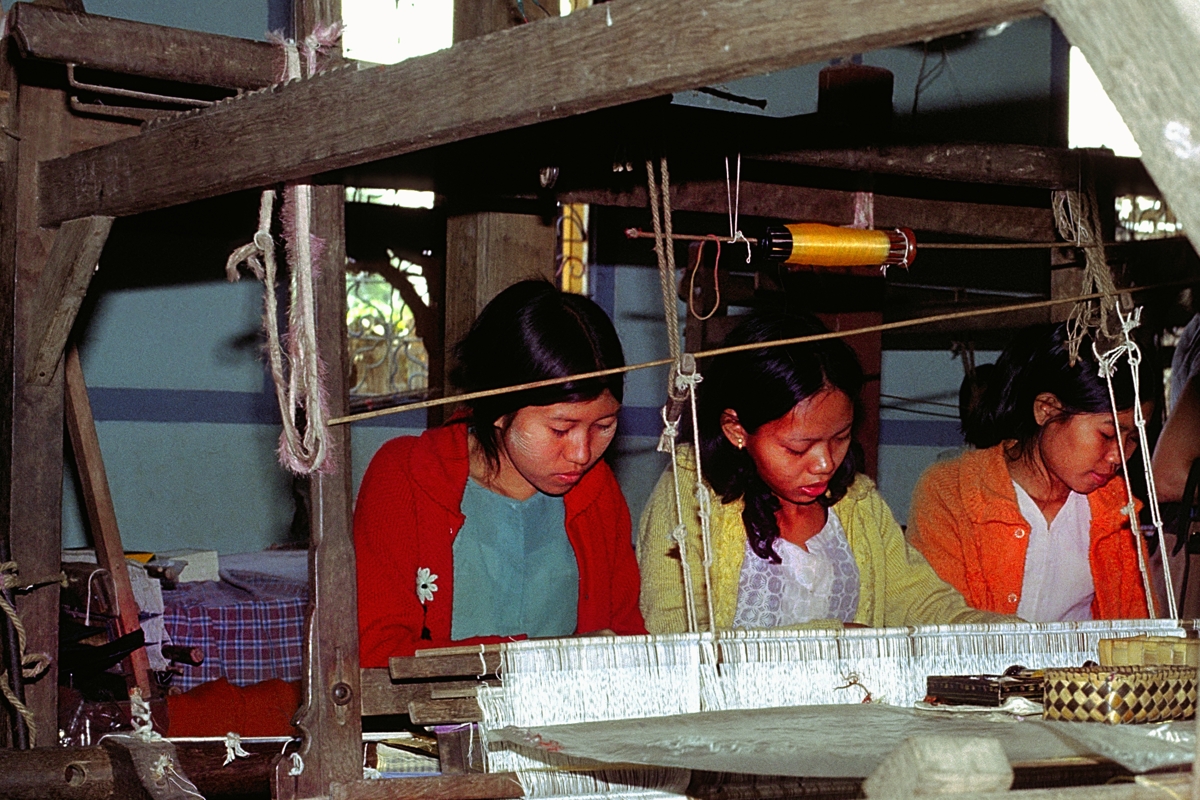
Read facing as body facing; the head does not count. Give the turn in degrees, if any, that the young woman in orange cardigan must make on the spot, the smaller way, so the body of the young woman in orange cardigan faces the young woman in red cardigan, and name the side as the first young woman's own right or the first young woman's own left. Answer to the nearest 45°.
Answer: approximately 90° to the first young woman's own right

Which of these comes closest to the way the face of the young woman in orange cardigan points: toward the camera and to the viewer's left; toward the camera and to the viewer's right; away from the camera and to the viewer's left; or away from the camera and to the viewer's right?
toward the camera and to the viewer's right

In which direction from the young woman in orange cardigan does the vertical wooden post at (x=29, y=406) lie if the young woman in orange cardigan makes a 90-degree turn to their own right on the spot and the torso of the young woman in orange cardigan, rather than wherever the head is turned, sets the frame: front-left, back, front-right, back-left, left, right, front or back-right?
front

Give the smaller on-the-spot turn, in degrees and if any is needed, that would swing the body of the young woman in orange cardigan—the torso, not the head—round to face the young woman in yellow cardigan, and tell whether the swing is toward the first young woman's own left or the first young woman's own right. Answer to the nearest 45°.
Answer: approximately 90° to the first young woman's own right

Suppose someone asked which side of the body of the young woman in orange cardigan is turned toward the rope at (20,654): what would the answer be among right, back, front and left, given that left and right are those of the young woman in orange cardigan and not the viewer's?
right

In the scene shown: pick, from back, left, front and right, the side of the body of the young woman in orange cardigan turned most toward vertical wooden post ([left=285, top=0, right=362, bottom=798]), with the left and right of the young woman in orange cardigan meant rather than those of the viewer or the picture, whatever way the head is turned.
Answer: right

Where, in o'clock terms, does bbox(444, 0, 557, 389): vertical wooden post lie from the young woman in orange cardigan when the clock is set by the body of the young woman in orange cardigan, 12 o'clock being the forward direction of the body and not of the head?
The vertical wooden post is roughly at 4 o'clock from the young woman in orange cardigan.

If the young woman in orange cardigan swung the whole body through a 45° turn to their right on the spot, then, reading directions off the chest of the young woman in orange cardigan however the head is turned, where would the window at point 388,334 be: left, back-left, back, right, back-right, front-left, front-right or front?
back-right

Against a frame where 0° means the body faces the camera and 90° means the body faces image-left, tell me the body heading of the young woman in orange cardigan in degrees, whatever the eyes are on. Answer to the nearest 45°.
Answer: approximately 315°

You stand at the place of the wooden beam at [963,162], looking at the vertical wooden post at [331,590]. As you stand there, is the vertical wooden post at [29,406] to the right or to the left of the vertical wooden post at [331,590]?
right
